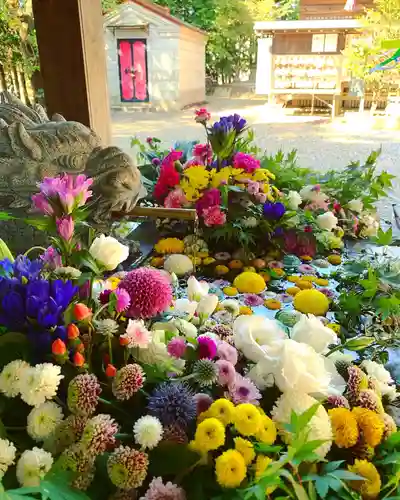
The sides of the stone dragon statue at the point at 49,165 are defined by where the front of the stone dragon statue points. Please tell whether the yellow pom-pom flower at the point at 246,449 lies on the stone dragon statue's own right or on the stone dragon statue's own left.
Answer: on the stone dragon statue's own right

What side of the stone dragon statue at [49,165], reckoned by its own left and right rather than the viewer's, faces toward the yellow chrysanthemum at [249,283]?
front

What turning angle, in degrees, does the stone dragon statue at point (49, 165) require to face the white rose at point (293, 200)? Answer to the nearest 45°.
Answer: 0° — it already faces it

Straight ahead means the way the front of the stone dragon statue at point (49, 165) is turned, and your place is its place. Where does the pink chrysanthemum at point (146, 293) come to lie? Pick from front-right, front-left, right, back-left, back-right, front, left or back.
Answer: right

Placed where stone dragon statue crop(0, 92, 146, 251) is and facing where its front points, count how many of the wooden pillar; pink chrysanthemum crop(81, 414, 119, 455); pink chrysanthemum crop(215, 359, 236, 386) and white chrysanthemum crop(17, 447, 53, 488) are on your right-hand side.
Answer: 3

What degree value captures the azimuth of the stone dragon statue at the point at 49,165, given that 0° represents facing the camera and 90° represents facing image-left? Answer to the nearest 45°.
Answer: approximately 270°

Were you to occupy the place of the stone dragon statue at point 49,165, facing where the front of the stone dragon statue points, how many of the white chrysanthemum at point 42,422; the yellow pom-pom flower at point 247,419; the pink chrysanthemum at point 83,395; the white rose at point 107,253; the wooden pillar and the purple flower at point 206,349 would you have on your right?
5

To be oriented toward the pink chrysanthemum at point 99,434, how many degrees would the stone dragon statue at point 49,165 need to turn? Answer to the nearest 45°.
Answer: approximately 90° to its right

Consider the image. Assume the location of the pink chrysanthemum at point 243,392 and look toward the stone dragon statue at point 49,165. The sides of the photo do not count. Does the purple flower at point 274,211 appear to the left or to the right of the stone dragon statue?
right

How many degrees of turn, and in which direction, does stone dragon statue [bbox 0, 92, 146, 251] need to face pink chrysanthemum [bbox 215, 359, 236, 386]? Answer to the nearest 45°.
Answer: approximately 90° to its right

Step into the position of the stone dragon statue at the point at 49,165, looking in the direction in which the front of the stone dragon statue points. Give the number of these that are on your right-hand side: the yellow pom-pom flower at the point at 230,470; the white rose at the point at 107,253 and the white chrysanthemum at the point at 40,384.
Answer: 3

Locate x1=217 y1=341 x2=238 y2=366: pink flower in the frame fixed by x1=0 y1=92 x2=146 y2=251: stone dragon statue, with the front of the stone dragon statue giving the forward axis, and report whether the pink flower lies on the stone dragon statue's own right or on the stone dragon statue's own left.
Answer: on the stone dragon statue's own right

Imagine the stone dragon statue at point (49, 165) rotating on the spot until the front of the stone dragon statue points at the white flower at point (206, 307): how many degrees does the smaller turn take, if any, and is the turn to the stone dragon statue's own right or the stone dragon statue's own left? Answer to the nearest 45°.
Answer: approximately 90° to the stone dragon statue's own right

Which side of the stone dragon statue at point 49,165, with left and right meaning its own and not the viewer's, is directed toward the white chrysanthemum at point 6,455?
right

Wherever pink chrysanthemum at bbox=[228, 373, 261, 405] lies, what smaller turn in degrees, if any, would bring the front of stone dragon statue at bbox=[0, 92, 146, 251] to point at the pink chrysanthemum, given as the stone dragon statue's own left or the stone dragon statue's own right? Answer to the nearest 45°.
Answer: approximately 90° to the stone dragon statue's own right

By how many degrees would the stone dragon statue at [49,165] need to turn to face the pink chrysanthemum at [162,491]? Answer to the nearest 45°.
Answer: approximately 90° to its right

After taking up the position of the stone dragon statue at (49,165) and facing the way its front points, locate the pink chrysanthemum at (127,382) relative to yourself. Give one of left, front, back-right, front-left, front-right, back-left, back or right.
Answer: right

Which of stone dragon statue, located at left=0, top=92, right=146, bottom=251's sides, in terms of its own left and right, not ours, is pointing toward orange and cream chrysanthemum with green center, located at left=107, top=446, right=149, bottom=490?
right

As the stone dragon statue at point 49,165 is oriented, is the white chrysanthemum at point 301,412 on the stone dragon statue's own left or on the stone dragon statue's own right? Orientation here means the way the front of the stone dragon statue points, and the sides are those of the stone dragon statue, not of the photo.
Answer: on the stone dragon statue's own right
